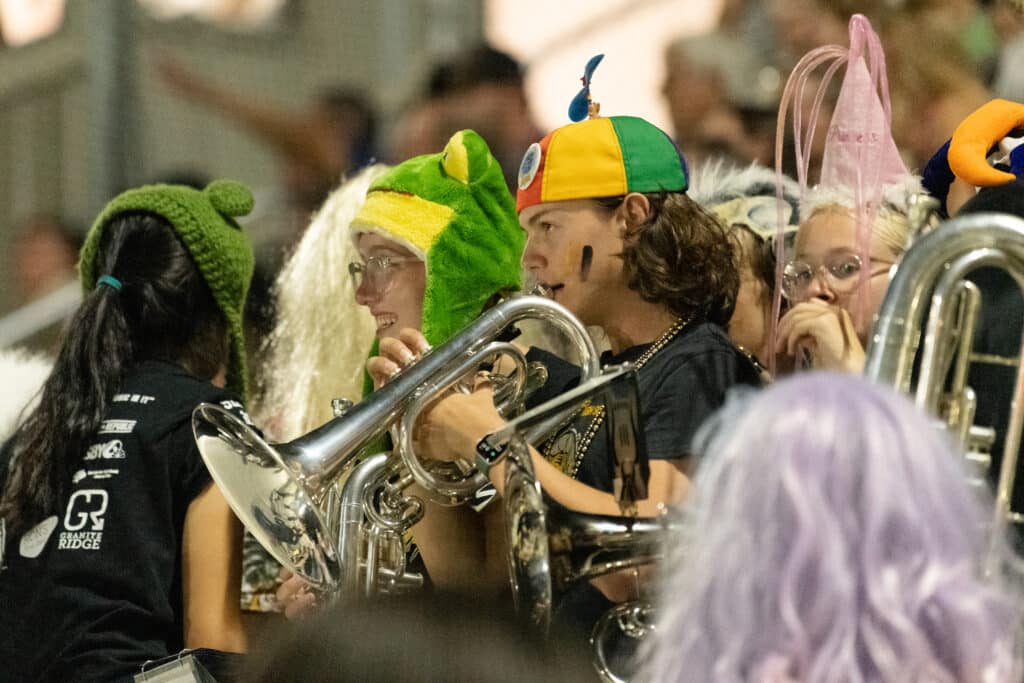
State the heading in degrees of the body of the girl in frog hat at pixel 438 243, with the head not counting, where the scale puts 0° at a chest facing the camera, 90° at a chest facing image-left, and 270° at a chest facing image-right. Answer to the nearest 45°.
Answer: approximately 90°

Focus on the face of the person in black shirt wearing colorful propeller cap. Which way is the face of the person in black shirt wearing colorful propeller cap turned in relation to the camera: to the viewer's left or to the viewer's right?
to the viewer's left

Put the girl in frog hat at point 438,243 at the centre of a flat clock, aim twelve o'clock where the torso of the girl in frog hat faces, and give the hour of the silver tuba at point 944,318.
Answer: The silver tuba is roughly at 8 o'clock from the girl in frog hat.

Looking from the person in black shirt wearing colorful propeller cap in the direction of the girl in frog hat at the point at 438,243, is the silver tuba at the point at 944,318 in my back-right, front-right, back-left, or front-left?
back-left

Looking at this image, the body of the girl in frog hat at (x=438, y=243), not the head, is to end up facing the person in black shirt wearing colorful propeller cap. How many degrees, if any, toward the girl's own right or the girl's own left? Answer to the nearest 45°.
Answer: approximately 135° to the girl's own left
